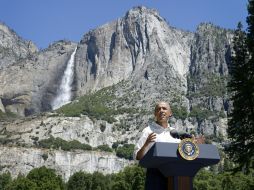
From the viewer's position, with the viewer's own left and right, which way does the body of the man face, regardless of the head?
facing the viewer and to the right of the viewer

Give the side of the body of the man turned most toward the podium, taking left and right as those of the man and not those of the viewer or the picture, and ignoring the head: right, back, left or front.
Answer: front

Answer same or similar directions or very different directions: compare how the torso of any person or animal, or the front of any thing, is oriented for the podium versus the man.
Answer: same or similar directions

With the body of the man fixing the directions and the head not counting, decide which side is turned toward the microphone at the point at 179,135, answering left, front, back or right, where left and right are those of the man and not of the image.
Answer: front

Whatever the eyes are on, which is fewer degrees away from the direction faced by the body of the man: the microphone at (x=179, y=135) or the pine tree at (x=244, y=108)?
the microphone

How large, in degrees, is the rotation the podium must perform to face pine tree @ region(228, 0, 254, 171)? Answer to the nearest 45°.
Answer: approximately 135° to its left

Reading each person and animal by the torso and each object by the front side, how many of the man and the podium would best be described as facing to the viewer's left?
0

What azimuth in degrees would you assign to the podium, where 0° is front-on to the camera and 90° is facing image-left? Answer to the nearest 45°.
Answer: approximately 315°
